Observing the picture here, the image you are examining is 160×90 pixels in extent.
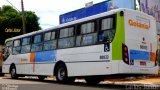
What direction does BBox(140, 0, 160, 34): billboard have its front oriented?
toward the camera

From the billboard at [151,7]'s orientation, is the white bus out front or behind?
out front

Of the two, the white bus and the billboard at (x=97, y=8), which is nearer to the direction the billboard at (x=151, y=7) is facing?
the white bus

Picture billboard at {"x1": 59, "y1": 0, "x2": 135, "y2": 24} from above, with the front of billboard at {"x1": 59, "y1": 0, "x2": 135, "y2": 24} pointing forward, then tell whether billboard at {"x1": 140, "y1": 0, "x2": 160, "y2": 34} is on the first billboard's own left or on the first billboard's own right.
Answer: on the first billboard's own left

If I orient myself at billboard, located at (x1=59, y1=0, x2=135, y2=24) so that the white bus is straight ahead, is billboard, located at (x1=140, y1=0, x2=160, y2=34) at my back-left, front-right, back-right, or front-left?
front-left

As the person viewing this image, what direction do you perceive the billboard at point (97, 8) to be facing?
facing the viewer and to the left of the viewer

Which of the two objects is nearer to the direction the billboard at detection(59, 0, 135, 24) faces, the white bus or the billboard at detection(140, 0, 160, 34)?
the white bus

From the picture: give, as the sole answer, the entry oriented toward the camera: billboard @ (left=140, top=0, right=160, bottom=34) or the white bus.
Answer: the billboard

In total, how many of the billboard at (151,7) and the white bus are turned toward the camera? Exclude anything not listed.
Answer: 1

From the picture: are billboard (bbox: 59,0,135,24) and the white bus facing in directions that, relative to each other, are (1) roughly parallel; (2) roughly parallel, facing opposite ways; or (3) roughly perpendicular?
roughly perpendicular
